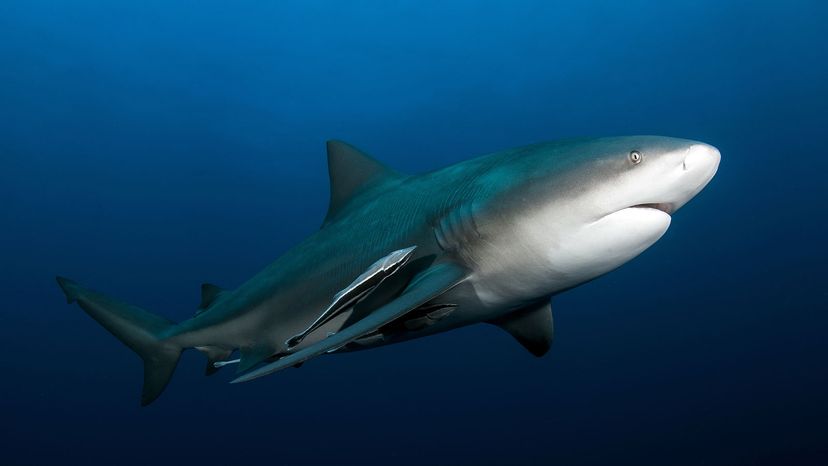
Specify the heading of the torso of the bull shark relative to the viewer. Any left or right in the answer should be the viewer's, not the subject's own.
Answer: facing the viewer and to the right of the viewer
